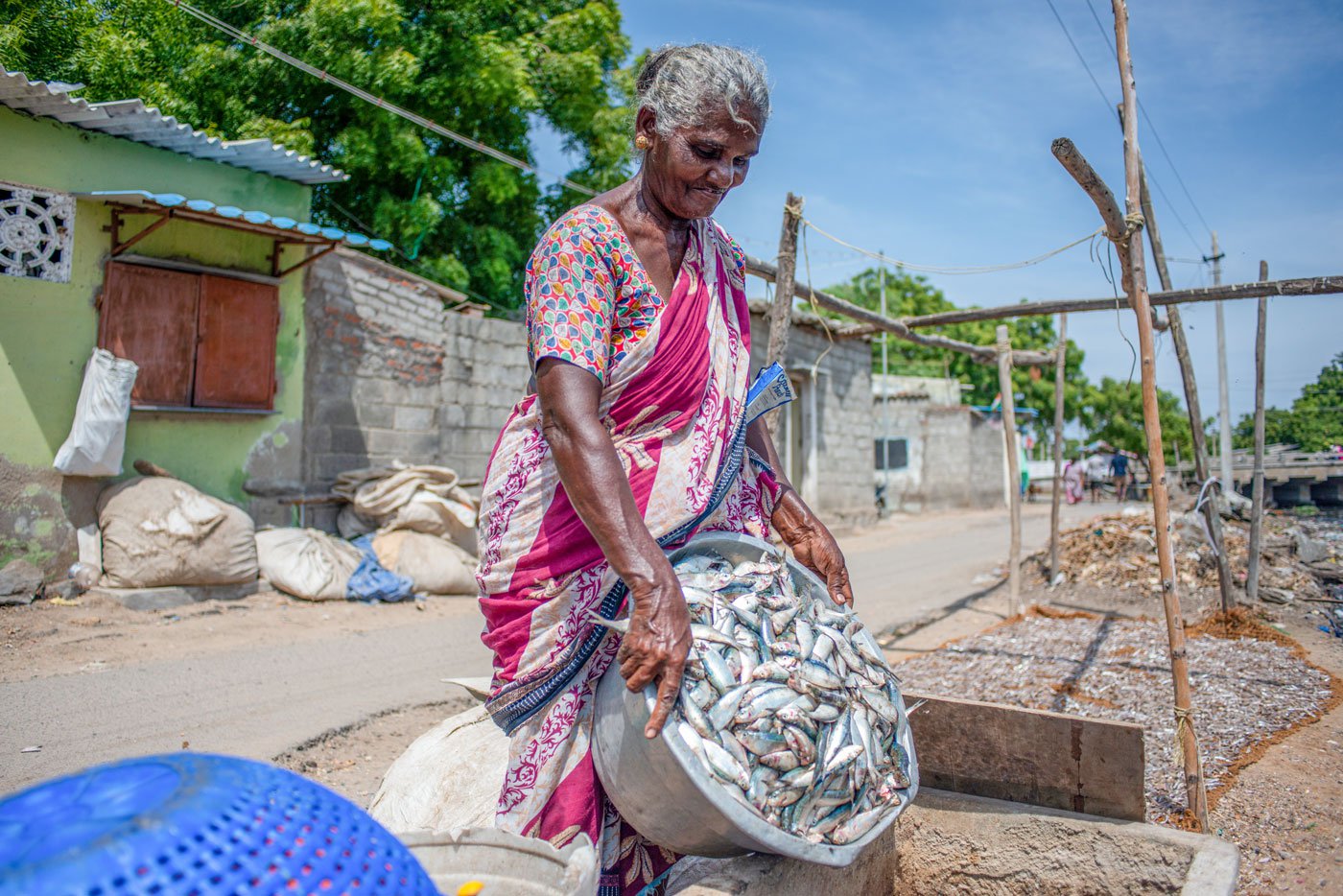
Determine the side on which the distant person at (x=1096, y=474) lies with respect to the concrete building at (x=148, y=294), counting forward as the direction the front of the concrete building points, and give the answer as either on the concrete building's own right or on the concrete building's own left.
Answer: on the concrete building's own left

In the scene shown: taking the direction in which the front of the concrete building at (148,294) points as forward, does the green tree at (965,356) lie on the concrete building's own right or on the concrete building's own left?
on the concrete building's own left

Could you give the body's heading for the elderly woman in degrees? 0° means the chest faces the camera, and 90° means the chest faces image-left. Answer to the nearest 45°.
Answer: approximately 315°

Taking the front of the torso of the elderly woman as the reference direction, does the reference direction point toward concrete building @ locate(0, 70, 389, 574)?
no

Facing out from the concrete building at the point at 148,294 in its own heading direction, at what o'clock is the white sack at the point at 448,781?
The white sack is roughly at 1 o'clock from the concrete building.

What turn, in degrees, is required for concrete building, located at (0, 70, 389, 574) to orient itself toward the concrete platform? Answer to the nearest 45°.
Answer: approximately 45° to its right

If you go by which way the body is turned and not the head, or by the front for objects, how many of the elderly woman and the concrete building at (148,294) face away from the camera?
0

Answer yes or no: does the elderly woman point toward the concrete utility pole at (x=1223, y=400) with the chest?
no

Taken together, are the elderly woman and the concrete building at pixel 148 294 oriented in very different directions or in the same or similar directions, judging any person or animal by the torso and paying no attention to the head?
same or similar directions

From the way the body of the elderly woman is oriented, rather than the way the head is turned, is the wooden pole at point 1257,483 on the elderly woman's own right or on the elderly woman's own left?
on the elderly woman's own left

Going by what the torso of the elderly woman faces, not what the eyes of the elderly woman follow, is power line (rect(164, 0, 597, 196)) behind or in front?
behind

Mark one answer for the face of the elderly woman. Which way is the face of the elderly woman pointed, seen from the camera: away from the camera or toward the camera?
toward the camera

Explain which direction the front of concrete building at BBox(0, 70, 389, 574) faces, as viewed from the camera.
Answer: facing the viewer and to the right of the viewer

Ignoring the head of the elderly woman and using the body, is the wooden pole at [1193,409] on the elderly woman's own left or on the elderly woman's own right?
on the elderly woman's own left

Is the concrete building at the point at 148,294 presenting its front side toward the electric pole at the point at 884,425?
no

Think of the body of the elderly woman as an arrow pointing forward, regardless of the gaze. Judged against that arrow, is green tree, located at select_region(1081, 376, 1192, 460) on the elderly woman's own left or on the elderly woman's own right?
on the elderly woman's own left
